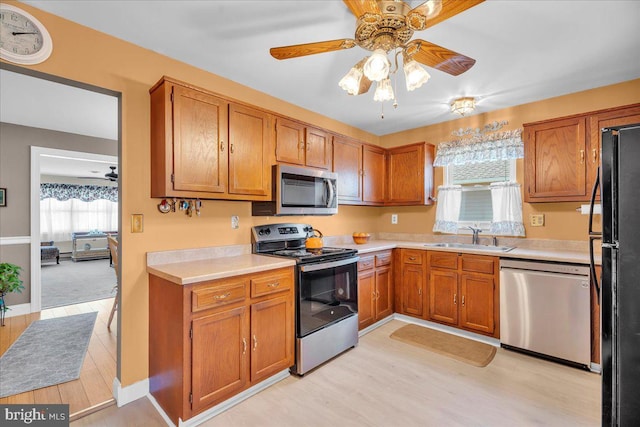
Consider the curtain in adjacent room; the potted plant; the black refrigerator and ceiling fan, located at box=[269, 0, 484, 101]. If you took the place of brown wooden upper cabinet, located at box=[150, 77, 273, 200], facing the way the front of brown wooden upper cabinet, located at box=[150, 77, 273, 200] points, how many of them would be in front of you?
2

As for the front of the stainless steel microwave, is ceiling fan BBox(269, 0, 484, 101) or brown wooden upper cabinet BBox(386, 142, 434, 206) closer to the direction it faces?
the ceiling fan

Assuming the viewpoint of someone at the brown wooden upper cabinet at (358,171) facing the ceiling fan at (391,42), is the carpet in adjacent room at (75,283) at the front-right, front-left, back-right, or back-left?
back-right

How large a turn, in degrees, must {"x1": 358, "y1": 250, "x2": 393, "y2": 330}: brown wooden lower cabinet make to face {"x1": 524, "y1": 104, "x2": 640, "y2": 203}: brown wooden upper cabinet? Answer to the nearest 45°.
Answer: approximately 45° to its left

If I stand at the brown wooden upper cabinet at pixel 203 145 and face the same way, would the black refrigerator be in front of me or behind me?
in front

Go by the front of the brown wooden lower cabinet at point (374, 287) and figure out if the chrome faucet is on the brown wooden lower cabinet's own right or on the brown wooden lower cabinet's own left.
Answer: on the brown wooden lower cabinet's own left

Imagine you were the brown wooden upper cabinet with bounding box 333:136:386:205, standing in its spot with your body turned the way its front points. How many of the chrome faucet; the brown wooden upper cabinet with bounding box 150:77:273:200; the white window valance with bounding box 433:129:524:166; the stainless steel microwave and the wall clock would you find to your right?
3

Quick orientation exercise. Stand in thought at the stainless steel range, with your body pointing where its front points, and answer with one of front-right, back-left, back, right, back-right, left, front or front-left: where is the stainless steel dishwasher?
front-left

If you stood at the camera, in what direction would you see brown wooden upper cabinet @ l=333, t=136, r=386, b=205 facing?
facing the viewer and to the right of the viewer

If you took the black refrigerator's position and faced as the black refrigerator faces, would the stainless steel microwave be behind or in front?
in front
